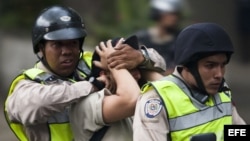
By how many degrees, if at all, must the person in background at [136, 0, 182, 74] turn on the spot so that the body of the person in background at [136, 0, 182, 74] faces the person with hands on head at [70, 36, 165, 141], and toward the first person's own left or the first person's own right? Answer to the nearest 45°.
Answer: approximately 45° to the first person's own right

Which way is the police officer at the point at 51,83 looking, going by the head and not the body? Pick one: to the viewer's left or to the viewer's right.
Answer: to the viewer's right

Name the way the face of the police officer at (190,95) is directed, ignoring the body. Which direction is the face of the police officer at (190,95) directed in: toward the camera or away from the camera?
toward the camera

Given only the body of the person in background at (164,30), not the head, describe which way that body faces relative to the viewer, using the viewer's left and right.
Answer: facing the viewer and to the right of the viewer

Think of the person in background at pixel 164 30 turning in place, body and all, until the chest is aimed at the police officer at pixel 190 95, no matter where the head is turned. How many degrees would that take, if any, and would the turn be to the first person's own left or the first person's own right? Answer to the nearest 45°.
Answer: approximately 45° to the first person's own right

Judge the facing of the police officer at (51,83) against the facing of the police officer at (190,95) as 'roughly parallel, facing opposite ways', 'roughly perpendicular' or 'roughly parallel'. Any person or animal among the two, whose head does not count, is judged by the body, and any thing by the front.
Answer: roughly parallel

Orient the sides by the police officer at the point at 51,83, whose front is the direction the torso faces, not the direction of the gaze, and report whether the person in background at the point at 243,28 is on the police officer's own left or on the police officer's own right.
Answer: on the police officer's own left
